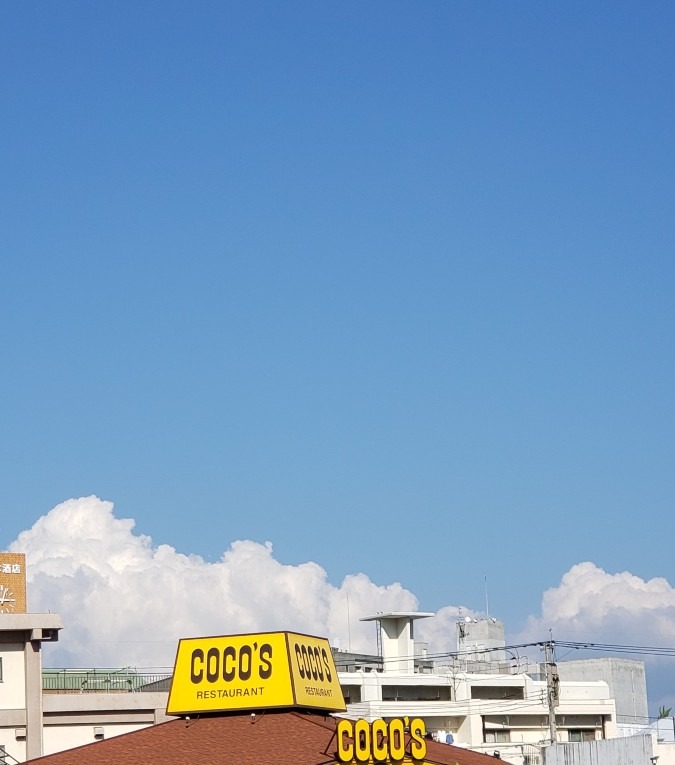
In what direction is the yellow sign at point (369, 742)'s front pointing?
toward the camera
